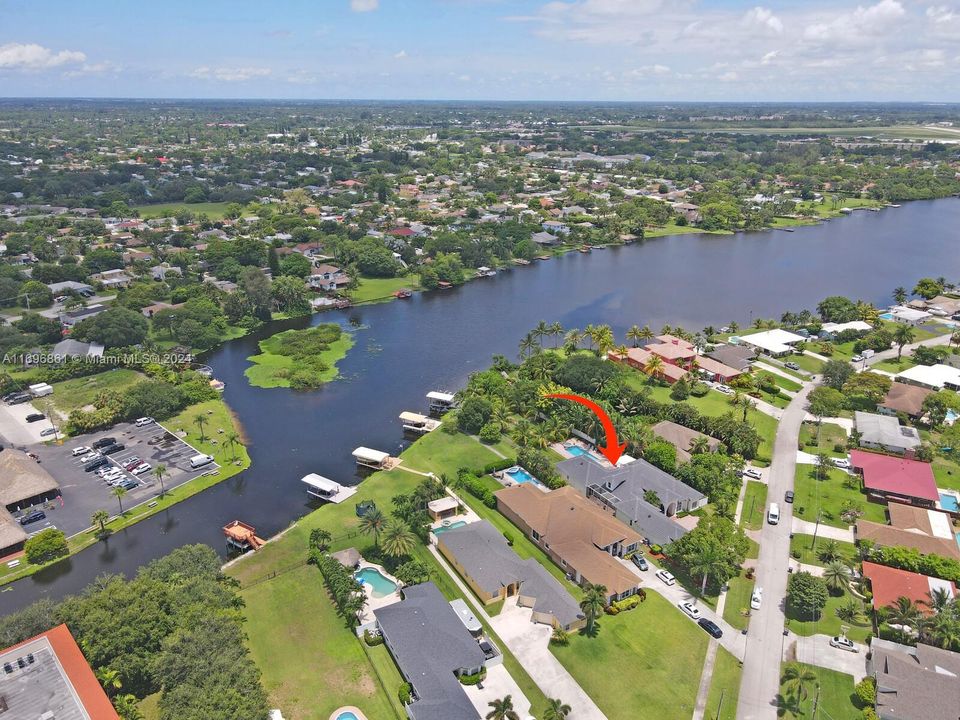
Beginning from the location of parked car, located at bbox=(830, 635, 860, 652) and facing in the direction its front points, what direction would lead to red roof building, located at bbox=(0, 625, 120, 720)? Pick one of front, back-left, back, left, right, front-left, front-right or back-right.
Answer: back-right

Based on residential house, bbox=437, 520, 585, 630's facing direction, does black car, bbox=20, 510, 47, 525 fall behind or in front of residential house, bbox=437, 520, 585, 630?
behind

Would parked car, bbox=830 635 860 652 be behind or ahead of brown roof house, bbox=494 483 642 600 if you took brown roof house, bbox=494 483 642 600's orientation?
ahead

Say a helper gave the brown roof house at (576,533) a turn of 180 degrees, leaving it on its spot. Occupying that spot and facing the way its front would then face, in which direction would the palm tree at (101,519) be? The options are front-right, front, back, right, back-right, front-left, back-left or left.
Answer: front-left

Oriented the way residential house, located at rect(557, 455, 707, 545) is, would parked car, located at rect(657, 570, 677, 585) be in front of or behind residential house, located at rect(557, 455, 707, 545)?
in front

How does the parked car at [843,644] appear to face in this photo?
to the viewer's right

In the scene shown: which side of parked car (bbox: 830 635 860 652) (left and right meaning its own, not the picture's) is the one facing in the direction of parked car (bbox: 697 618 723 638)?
back

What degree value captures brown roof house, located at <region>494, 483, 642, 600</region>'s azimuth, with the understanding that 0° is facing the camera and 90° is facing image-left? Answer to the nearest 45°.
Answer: approximately 315°

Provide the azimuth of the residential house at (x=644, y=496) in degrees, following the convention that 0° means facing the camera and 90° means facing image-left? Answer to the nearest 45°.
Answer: approximately 315°

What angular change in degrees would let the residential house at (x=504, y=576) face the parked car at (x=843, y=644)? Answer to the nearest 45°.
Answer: approximately 45° to its left

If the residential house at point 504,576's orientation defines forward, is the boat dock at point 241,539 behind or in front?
behind

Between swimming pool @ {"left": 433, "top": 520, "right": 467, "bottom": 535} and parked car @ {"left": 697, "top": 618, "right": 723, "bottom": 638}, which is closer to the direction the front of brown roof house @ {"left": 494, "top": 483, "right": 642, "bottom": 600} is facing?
the parked car

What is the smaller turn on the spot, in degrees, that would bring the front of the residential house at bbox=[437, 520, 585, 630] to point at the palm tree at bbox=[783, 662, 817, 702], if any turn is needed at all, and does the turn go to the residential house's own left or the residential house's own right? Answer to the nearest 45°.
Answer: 0° — it already faces it
